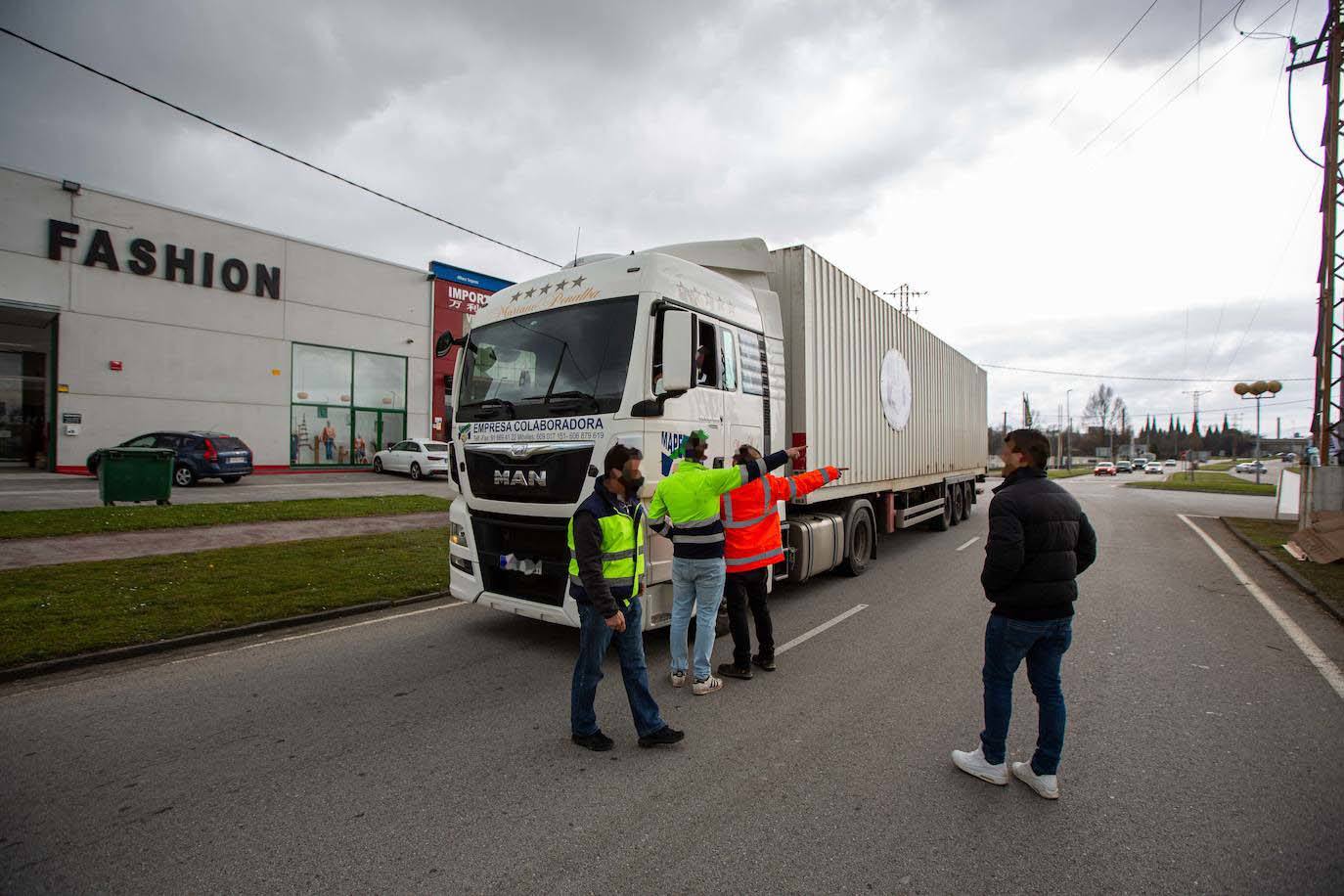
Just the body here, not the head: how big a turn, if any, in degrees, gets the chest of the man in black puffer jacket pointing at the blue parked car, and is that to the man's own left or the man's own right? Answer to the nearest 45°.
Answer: approximately 45° to the man's own left

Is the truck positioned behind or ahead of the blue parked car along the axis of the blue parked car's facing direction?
behind

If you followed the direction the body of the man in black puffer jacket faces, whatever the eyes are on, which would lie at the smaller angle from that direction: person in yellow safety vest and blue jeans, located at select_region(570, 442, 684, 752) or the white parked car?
the white parked car

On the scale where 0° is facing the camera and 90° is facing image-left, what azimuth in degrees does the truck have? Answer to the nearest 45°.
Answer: approximately 45°

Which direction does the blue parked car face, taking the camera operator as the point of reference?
facing away from the viewer and to the left of the viewer

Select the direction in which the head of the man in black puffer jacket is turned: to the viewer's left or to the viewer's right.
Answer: to the viewer's left

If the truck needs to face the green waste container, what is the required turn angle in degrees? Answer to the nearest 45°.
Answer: approximately 90° to its right

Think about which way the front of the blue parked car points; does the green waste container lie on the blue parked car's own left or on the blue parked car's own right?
on the blue parked car's own left

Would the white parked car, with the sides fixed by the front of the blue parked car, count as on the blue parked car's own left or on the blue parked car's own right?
on the blue parked car's own right

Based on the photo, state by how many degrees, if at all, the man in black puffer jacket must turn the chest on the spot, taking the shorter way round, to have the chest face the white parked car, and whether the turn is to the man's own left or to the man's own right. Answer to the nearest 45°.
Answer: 0° — they already face it

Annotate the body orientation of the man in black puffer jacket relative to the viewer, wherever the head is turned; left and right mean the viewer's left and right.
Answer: facing away from the viewer and to the left of the viewer
